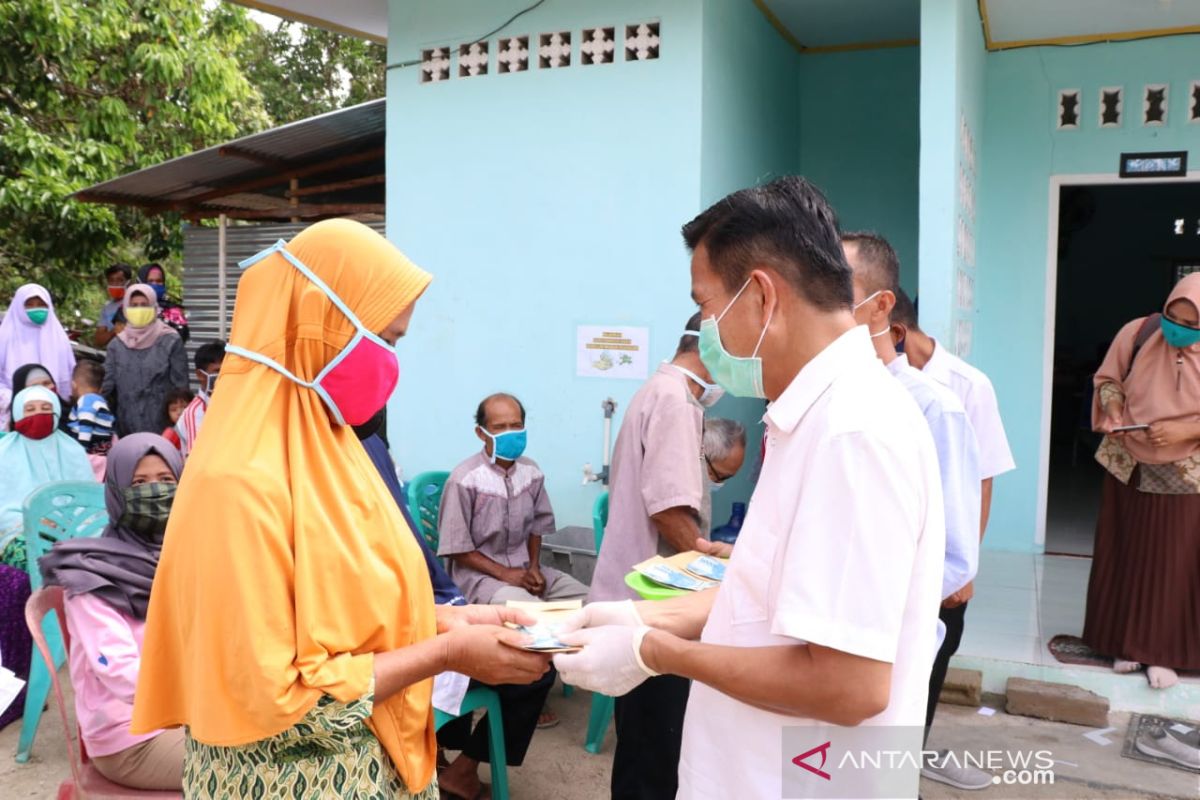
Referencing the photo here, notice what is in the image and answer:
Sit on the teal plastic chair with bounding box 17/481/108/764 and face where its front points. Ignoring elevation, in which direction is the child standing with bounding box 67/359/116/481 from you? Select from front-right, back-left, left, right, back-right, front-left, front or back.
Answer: back-left

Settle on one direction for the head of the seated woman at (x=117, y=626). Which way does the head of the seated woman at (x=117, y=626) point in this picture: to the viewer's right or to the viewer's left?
to the viewer's right

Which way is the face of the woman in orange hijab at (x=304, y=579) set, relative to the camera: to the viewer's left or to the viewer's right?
to the viewer's right

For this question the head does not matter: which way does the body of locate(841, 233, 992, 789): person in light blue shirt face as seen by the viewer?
to the viewer's left

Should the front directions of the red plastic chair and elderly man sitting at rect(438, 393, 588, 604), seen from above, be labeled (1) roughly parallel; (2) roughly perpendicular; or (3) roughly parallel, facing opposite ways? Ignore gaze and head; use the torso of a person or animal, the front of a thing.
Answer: roughly parallel

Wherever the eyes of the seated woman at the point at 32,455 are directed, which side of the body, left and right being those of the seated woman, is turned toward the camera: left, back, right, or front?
front

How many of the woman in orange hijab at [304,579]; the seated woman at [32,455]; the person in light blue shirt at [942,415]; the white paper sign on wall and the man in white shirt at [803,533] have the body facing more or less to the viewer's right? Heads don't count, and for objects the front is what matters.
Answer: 1

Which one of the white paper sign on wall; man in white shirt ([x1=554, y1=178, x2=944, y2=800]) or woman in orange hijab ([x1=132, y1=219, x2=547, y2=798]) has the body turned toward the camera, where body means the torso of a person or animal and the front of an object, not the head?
the white paper sign on wall

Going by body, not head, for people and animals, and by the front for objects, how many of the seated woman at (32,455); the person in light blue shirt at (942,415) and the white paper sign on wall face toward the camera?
2

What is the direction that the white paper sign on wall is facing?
toward the camera

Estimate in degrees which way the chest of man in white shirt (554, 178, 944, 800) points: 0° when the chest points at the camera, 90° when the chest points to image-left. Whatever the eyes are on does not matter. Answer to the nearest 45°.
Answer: approximately 90°

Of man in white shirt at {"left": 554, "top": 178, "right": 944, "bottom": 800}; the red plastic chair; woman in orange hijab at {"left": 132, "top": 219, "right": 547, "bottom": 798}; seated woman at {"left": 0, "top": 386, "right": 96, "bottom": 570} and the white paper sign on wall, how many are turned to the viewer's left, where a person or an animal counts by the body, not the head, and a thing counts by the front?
1

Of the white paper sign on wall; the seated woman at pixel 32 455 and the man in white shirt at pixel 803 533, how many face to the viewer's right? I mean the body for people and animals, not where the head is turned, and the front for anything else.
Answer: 0

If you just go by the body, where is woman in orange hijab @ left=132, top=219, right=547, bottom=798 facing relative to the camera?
to the viewer's right

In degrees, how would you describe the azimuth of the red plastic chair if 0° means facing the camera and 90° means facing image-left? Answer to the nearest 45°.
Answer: approximately 315°
